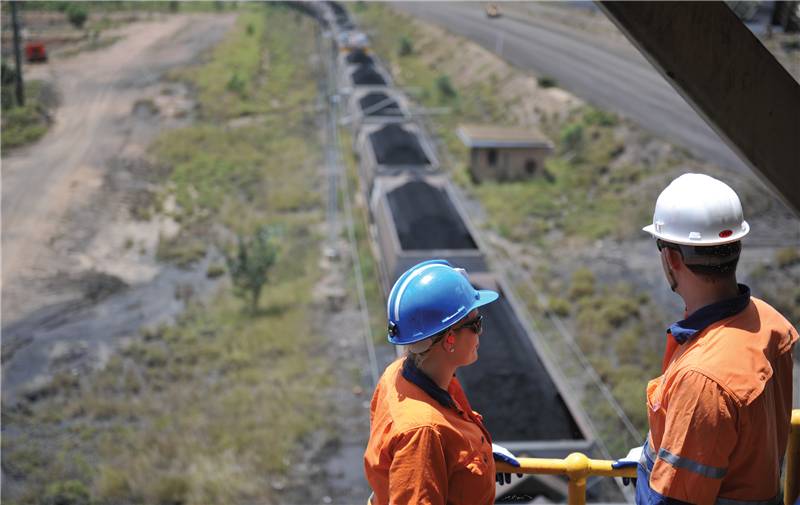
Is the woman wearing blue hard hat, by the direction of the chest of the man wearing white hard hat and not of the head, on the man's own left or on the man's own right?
on the man's own left

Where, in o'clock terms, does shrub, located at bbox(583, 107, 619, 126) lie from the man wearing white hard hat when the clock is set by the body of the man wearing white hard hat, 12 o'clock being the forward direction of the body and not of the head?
The shrub is roughly at 1 o'clock from the man wearing white hard hat.

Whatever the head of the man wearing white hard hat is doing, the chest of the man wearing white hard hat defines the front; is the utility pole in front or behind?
in front

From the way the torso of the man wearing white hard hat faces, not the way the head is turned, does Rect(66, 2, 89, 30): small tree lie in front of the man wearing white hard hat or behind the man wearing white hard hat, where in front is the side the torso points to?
in front

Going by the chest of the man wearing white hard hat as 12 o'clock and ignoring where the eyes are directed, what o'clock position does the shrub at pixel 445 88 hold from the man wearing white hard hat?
The shrub is roughly at 1 o'clock from the man wearing white hard hat.

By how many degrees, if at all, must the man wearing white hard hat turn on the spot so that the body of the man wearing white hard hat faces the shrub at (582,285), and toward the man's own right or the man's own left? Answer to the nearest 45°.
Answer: approximately 45° to the man's own right

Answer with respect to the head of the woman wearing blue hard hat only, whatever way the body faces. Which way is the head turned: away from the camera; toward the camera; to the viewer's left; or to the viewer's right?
to the viewer's right

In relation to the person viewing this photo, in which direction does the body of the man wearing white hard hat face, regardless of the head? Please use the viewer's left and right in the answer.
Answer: facing away from the viewer and to the left of the viewer

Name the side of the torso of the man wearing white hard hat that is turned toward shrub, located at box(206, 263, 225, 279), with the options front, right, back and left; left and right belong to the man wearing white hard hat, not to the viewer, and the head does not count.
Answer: front

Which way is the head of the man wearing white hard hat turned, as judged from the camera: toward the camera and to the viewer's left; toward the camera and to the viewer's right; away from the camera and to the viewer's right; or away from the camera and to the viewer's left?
away from the camera and to the viewer's left
